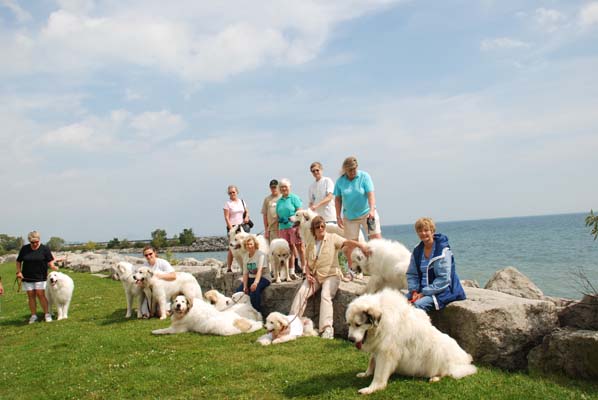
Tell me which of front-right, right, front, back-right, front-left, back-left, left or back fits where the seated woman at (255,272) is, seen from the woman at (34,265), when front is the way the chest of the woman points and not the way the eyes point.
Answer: front-left

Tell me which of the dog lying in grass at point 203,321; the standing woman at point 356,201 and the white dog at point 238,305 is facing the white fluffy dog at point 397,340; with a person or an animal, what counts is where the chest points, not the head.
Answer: the standing woman

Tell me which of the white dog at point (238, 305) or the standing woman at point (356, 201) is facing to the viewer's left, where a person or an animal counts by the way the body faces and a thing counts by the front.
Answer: the white dog

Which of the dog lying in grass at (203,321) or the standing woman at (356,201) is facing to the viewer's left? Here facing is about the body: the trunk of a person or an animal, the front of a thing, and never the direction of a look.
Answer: the dog lying in grass

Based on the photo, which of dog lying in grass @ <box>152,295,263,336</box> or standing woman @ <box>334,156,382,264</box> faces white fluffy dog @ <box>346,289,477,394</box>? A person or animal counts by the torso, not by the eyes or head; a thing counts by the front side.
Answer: the standing woman

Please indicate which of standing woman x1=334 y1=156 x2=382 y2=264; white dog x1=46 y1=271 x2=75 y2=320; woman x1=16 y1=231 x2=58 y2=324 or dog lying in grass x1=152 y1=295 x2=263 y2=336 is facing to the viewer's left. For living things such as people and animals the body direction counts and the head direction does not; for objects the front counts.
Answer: the dog lying in grass

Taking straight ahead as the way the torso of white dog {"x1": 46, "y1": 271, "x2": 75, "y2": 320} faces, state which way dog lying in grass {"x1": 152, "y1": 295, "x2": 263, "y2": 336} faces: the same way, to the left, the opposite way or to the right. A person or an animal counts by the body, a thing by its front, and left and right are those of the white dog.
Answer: to the right

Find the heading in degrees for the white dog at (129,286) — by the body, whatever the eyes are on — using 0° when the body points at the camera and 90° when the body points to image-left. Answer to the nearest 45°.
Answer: approximately 45°

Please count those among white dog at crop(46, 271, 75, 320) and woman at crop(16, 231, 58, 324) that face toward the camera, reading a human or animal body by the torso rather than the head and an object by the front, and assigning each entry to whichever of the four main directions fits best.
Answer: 2

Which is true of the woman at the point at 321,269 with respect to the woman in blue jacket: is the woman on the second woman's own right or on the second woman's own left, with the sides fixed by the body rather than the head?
on the second woman's own right

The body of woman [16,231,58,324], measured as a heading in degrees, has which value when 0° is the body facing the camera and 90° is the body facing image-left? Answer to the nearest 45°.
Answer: approximately 0°

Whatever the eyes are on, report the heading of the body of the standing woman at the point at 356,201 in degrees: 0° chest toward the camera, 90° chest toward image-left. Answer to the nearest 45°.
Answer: approximately 0°

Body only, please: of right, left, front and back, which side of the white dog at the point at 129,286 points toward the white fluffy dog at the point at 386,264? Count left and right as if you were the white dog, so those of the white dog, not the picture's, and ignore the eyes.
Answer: left

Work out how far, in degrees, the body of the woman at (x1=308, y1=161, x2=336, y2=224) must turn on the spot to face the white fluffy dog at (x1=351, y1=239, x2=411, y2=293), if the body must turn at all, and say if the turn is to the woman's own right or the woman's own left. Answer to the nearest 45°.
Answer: approximately 45° to the woman's own left
